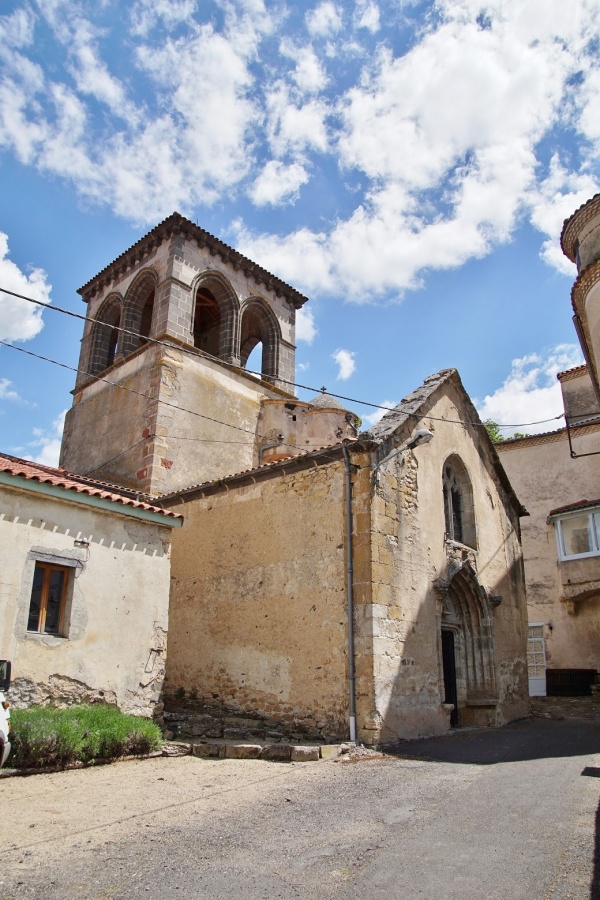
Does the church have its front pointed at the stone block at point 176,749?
no

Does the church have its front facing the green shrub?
no

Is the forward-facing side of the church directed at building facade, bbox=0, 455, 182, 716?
no

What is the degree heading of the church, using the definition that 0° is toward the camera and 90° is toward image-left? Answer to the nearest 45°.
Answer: approximately 315°
